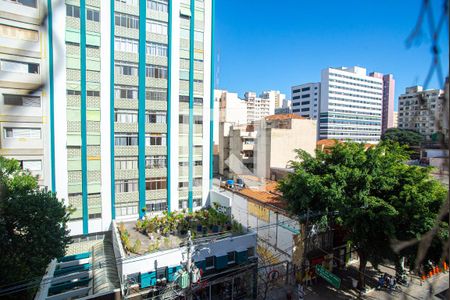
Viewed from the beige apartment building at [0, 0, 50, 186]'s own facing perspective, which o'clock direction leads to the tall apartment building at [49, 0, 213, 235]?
The tall apartment building is roughly at 9 o'clock from the beige apartment building.

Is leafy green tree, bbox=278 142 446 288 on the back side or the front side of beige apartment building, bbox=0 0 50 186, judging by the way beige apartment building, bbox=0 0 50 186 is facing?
on the front side

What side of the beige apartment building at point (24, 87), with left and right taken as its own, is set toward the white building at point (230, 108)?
left

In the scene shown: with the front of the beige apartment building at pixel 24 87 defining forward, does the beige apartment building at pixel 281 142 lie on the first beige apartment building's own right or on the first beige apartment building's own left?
on the first beige apartment building's own left

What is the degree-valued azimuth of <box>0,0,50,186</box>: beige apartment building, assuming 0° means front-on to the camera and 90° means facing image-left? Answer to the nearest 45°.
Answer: approximately 315°

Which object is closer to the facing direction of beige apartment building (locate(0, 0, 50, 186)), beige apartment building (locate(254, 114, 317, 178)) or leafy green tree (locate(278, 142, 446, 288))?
the leafy green tree

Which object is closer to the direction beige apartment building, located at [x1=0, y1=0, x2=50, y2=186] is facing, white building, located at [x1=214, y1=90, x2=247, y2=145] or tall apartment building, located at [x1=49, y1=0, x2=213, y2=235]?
the tall apartment building

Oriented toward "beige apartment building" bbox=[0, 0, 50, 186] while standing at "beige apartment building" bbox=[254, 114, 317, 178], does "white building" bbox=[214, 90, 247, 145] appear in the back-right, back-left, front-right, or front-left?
back-right

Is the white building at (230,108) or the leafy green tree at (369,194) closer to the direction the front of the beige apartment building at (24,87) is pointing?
the leafy green tree

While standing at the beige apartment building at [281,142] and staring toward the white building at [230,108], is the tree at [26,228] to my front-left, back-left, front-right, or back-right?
back-left
